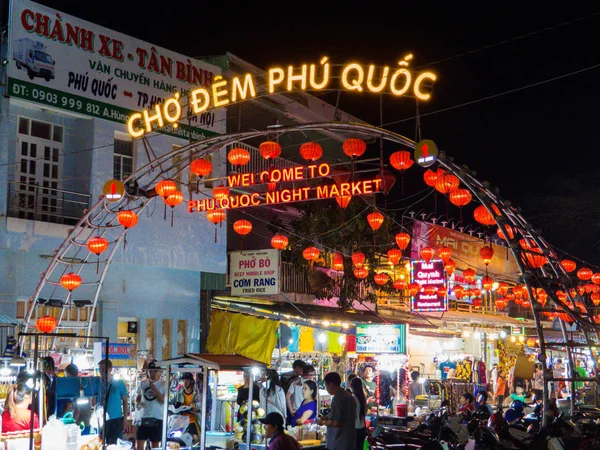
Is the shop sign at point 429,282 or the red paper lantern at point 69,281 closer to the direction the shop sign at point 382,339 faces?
the red paper lantern

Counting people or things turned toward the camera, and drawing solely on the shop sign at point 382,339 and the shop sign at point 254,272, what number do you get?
2

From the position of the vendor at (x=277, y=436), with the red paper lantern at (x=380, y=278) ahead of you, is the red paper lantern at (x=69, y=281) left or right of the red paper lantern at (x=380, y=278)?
left

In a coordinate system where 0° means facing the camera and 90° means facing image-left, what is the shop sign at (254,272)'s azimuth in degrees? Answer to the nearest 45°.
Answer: approximately 0°

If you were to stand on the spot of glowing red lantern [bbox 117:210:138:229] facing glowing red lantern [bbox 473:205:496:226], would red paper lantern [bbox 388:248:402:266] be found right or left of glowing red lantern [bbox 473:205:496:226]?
left

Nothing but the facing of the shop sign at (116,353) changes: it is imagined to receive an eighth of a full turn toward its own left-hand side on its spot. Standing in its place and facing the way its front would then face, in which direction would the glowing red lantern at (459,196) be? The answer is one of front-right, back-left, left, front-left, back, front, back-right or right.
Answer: front-left
